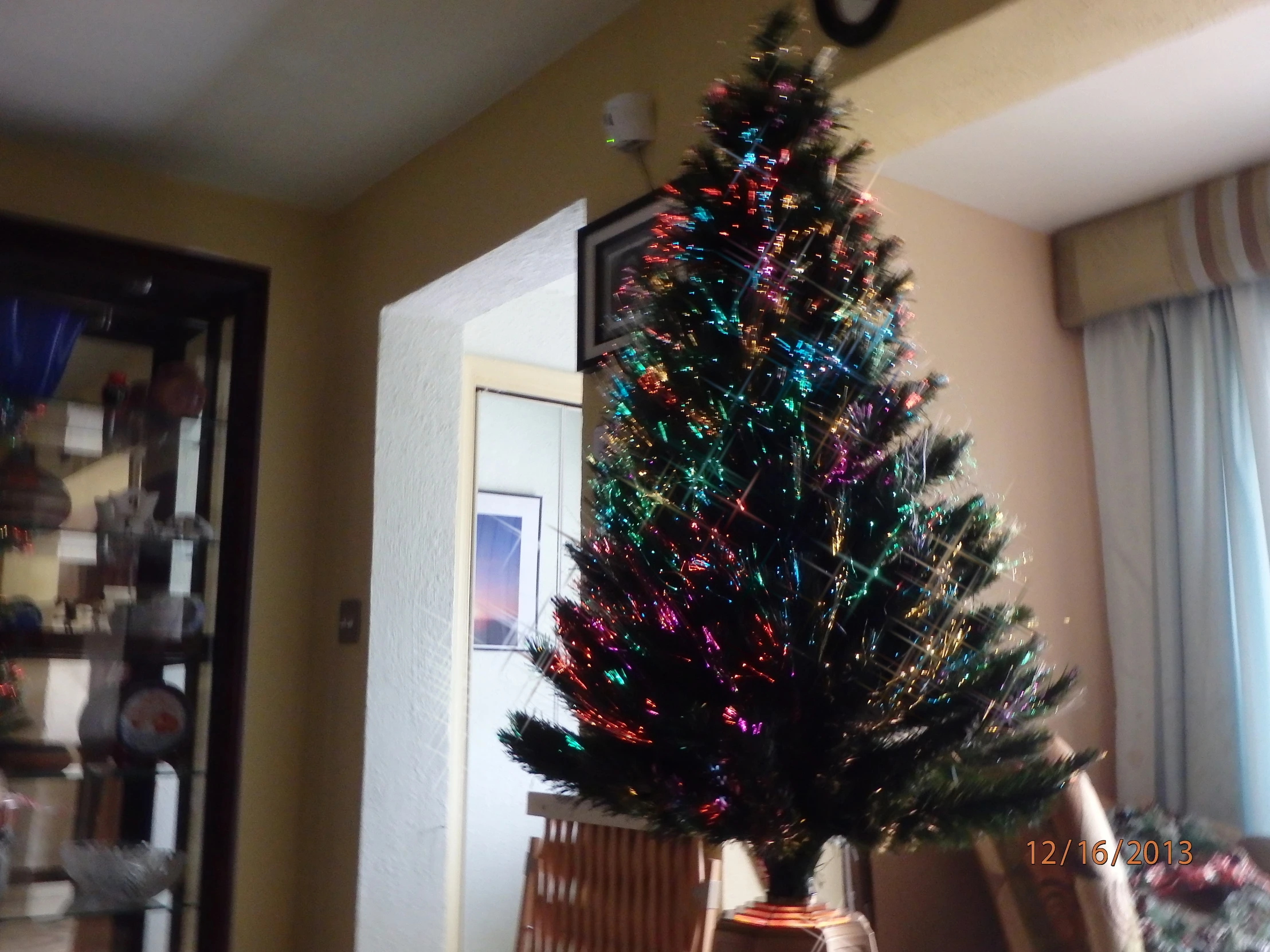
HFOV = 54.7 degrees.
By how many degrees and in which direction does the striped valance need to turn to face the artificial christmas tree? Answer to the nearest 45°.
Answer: approximately 45° to its left

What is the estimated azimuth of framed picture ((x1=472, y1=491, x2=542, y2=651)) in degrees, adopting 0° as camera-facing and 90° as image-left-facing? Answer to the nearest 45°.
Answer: approximately 0°

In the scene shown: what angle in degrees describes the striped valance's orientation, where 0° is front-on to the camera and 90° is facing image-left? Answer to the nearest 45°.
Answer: approximately 45°

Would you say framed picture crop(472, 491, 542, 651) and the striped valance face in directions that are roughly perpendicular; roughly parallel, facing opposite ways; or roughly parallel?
roughly perpendicular

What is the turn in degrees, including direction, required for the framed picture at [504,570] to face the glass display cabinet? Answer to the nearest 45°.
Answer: approximately 45° to its right

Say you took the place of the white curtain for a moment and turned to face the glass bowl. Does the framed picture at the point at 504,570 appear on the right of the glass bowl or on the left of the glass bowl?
right
